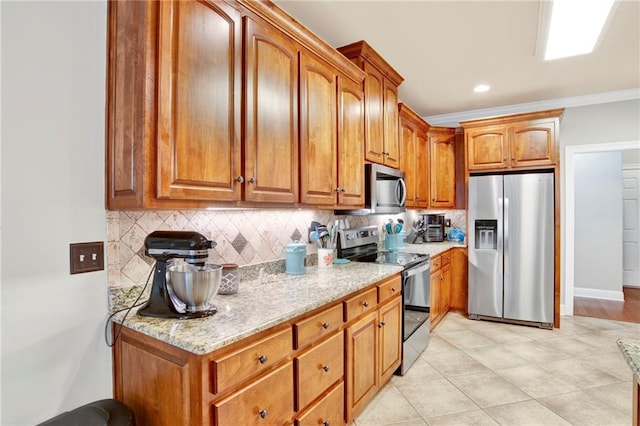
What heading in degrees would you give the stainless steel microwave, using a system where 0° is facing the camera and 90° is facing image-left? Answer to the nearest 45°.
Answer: approximately 315°

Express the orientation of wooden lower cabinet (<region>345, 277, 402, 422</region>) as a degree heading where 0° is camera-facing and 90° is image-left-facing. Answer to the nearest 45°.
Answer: approximately 315°

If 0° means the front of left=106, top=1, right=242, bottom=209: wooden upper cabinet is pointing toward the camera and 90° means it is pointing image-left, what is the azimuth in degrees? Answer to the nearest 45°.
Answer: approximately 315°

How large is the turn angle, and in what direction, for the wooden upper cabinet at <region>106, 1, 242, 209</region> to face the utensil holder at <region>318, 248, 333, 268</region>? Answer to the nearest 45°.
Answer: approximately 90° to its left

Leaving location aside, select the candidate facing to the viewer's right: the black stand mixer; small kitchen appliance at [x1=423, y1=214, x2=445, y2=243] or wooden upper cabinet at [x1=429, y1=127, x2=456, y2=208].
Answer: the black stand mixer

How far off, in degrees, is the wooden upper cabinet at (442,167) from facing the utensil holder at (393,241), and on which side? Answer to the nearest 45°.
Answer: approximately 45° to its right

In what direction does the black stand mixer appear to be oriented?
to the viewer's right

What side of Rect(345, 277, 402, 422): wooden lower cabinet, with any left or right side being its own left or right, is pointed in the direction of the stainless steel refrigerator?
left

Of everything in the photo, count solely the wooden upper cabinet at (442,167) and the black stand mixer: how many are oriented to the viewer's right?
1

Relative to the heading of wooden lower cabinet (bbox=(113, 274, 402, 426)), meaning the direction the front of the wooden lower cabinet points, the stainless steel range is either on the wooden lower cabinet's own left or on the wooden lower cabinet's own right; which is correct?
on the wooden lower cabinet's own left

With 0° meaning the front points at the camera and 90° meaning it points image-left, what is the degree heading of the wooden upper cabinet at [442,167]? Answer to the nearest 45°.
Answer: approximately 0°
